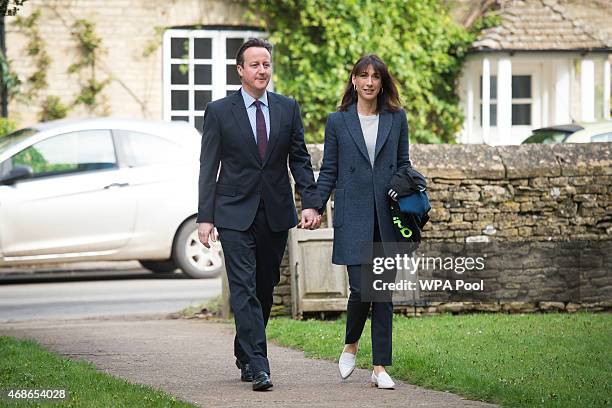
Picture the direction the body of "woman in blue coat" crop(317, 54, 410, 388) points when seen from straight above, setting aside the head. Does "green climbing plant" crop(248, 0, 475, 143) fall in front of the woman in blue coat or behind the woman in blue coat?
behind

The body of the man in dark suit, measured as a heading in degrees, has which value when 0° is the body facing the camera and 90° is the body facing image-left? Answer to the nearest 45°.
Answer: approximately 0°

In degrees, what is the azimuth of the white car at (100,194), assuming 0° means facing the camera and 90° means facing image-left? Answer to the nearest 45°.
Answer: approximately 90°

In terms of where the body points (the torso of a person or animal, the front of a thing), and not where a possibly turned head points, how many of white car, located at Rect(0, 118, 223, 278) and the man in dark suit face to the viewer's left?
1

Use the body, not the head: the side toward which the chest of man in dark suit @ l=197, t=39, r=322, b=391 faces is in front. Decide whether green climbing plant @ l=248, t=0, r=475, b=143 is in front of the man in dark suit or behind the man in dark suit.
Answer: behind

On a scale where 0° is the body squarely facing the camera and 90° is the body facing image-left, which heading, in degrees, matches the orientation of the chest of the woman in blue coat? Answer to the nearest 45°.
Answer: approximately 0°

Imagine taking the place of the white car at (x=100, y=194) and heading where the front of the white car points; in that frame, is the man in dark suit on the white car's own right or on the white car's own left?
on the white car's own left

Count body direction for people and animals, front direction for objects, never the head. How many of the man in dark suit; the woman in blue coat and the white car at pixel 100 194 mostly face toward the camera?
2
